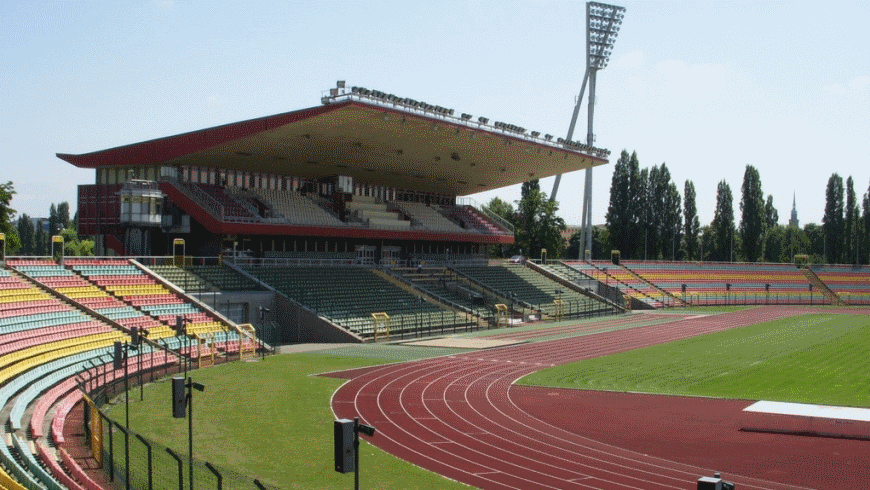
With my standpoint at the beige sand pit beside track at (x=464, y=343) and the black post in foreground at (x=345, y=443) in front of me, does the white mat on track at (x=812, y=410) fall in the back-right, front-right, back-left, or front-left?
front-left

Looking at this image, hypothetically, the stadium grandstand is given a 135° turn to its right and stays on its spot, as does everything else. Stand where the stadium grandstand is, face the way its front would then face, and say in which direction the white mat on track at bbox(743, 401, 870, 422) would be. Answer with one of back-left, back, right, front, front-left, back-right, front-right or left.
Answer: back-left

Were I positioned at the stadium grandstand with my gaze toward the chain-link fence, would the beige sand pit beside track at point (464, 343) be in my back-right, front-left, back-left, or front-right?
front-left

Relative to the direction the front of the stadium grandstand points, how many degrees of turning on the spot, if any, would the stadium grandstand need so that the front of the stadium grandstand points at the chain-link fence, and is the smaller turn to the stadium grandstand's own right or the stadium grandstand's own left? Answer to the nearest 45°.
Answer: approximately 45° to the stadium grandstand's own right

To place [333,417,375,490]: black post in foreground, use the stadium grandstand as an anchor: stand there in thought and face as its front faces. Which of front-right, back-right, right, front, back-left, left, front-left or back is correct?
front-right

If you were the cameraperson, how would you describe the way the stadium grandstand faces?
facing the viewer and to the right of the viewer
